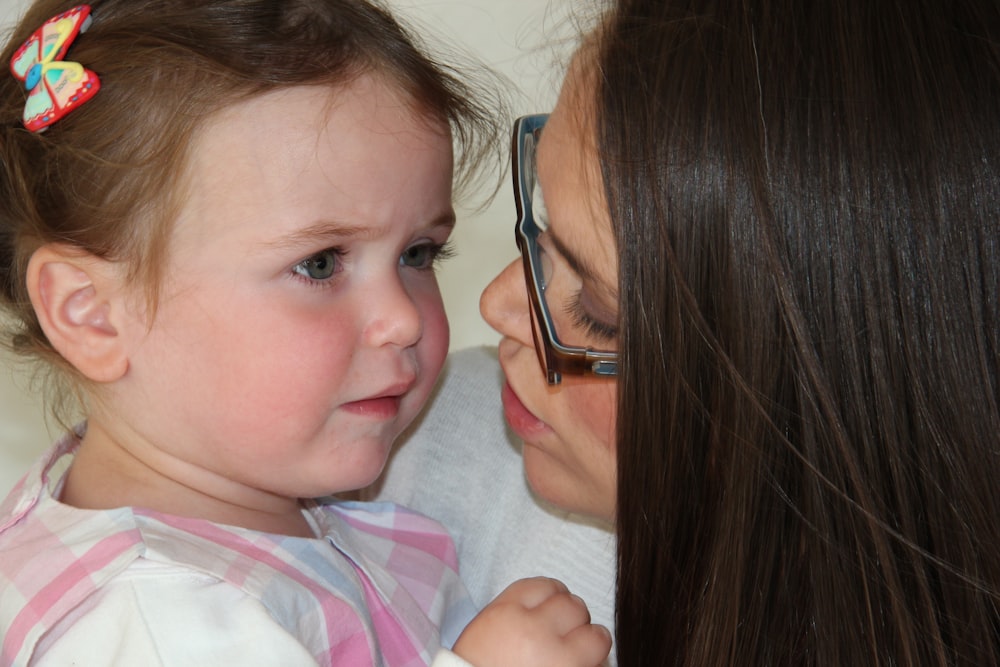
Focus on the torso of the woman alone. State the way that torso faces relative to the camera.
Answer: to the viewer's left

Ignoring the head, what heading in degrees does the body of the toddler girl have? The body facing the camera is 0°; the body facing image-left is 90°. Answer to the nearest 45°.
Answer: approximately 315°

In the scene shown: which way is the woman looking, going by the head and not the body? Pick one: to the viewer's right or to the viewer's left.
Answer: to the viewer's left
